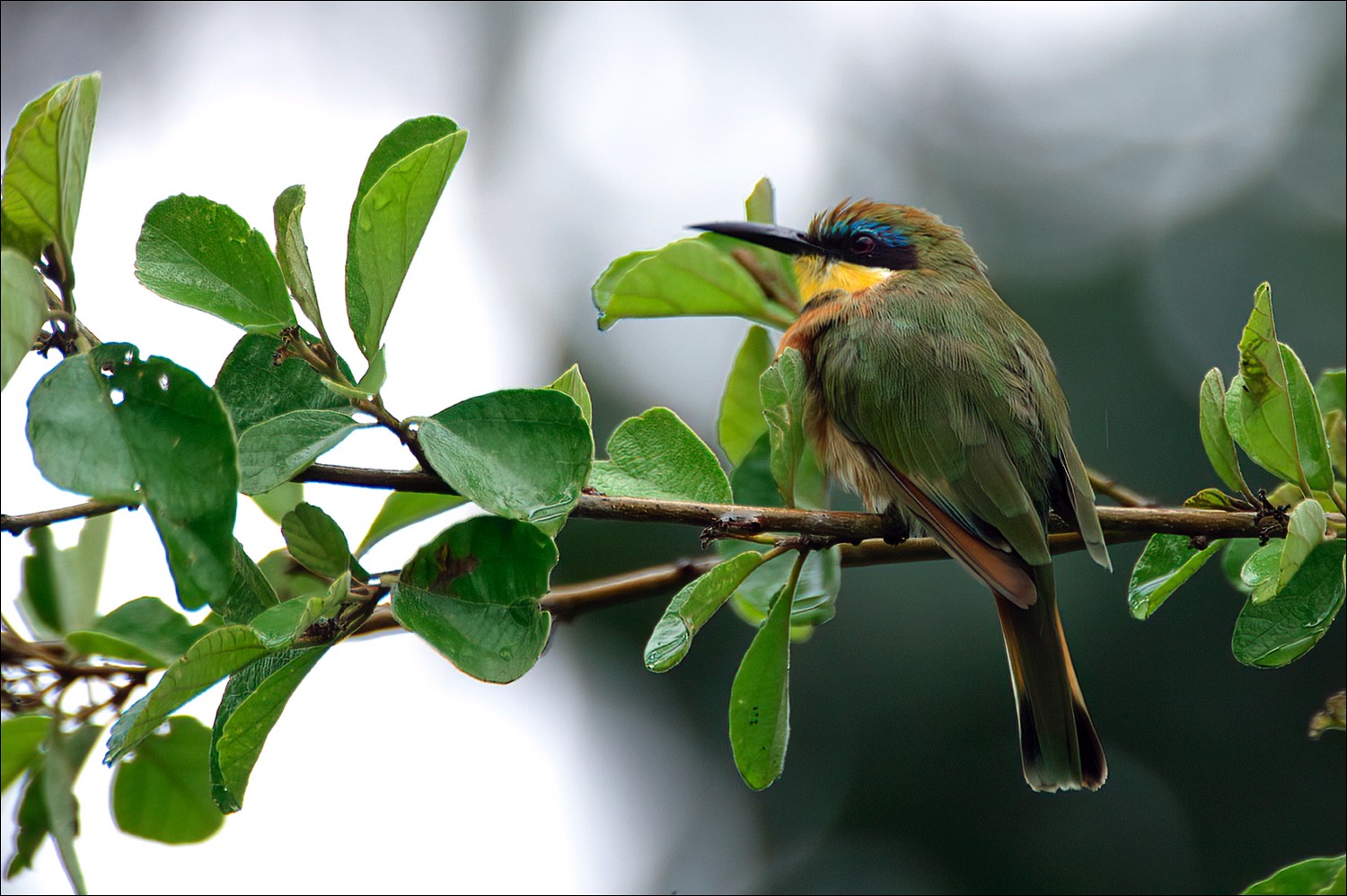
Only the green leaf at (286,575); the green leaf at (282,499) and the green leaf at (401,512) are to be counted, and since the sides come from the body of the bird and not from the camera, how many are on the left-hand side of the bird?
3

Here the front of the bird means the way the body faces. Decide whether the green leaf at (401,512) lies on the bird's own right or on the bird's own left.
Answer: on the bird's own left

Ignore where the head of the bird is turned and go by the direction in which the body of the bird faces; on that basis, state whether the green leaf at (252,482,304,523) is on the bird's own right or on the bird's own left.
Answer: on the bird's own left

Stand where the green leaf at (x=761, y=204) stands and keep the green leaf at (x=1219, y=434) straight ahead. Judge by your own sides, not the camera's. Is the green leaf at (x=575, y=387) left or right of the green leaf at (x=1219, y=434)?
right

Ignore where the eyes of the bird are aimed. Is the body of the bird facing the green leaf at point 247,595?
no

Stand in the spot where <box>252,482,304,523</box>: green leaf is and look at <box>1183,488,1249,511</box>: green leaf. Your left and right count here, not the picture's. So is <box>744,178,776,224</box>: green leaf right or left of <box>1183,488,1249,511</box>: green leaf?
left

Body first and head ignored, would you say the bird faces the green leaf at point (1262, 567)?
no

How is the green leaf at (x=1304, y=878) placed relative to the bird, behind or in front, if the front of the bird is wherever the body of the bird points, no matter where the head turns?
behind

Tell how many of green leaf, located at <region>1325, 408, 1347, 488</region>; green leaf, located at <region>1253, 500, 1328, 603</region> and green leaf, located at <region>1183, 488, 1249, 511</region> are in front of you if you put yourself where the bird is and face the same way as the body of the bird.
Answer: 0

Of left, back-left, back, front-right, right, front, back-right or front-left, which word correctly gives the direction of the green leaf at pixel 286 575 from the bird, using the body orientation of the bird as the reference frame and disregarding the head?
left

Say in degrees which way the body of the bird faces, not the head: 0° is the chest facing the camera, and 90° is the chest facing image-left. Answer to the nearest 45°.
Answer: approximately 135°

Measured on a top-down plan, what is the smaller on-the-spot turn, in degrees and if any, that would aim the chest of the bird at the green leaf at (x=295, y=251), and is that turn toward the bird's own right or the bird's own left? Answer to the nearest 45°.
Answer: approximately 90° to the bird's own left

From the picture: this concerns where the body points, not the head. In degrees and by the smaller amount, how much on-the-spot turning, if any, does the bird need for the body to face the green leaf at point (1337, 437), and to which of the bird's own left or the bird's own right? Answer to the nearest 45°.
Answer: approximately 180°

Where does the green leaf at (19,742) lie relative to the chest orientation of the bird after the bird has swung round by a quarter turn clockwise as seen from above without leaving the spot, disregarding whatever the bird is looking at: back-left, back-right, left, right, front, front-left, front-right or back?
back

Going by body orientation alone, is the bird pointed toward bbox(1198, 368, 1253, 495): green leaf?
no
